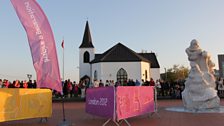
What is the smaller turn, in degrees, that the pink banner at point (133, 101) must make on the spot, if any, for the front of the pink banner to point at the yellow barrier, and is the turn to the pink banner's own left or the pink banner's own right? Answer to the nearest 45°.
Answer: approximately 135° to the pink banner's own right

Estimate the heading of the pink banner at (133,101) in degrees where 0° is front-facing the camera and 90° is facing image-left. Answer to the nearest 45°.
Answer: approximately 315°

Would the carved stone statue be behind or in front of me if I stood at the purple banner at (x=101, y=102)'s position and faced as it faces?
behind

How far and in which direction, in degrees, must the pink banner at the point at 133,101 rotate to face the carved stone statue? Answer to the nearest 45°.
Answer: approximately 90° to its left

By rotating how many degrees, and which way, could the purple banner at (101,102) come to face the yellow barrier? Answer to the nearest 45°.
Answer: approximately 45° to its right

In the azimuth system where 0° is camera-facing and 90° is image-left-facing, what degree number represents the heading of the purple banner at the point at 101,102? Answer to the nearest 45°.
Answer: approximately 45°
